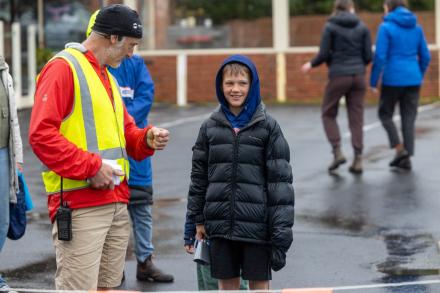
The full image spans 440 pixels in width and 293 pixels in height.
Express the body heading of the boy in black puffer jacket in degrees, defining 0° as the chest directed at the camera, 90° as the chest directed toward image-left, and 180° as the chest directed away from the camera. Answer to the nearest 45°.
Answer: approximately 0°

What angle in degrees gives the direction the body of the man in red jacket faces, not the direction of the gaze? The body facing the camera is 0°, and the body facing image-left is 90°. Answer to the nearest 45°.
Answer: approximately 315°

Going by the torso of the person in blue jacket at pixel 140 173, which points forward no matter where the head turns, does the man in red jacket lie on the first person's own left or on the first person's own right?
on the first person's own right

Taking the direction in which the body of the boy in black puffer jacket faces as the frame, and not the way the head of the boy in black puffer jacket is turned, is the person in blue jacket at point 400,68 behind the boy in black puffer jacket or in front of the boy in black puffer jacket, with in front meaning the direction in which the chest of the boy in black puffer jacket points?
behind

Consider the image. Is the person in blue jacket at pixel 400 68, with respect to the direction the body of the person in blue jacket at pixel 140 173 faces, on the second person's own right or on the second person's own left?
on the second person's own left

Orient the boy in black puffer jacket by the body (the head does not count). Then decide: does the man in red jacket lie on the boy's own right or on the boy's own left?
on the boy's own right

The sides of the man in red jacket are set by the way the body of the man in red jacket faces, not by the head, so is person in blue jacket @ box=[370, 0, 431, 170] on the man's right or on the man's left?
on the man's left
